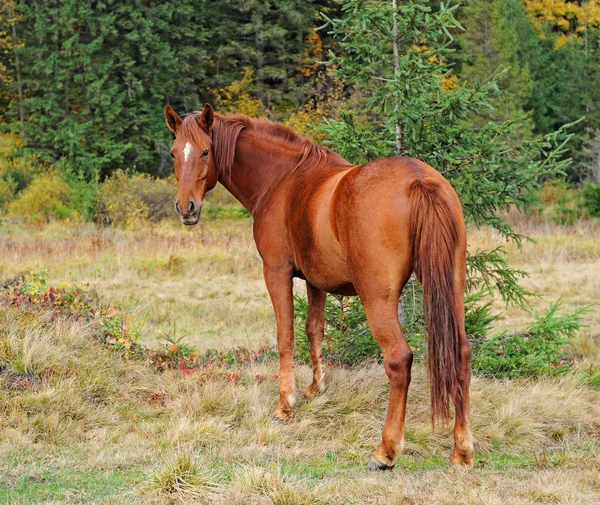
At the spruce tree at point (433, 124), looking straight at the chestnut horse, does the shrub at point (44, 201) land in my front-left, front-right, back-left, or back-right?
back-right

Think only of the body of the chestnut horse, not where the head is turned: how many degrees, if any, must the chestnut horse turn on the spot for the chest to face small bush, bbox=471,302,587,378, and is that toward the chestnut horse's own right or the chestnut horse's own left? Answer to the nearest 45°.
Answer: approximately 90° to the chestnut horse's own right

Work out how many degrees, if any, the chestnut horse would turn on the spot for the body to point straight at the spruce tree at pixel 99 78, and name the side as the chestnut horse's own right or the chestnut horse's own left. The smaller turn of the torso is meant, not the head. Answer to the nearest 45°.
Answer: approximately 45° to the chestnut horse's own right

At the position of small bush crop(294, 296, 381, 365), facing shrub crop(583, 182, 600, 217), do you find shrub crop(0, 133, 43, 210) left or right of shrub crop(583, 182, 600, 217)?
left

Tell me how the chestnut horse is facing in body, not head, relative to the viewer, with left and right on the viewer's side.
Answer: facing away from the viewer and to the left of the viewer

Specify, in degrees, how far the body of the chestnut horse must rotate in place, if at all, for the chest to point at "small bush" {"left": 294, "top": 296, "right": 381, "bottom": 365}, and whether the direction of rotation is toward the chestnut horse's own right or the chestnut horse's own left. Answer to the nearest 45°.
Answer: approximately 45° to the chestnut horse's own right

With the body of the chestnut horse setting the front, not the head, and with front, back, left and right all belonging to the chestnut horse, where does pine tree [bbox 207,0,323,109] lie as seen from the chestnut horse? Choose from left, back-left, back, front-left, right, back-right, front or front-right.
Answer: front-right

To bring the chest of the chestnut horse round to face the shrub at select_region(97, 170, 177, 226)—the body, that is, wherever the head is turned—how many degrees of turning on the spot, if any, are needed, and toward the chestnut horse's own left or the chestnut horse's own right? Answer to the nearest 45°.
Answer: approximately 45° to the chestnut horse's own right

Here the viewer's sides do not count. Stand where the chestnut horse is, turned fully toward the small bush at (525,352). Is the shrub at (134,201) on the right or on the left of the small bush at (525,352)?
left
